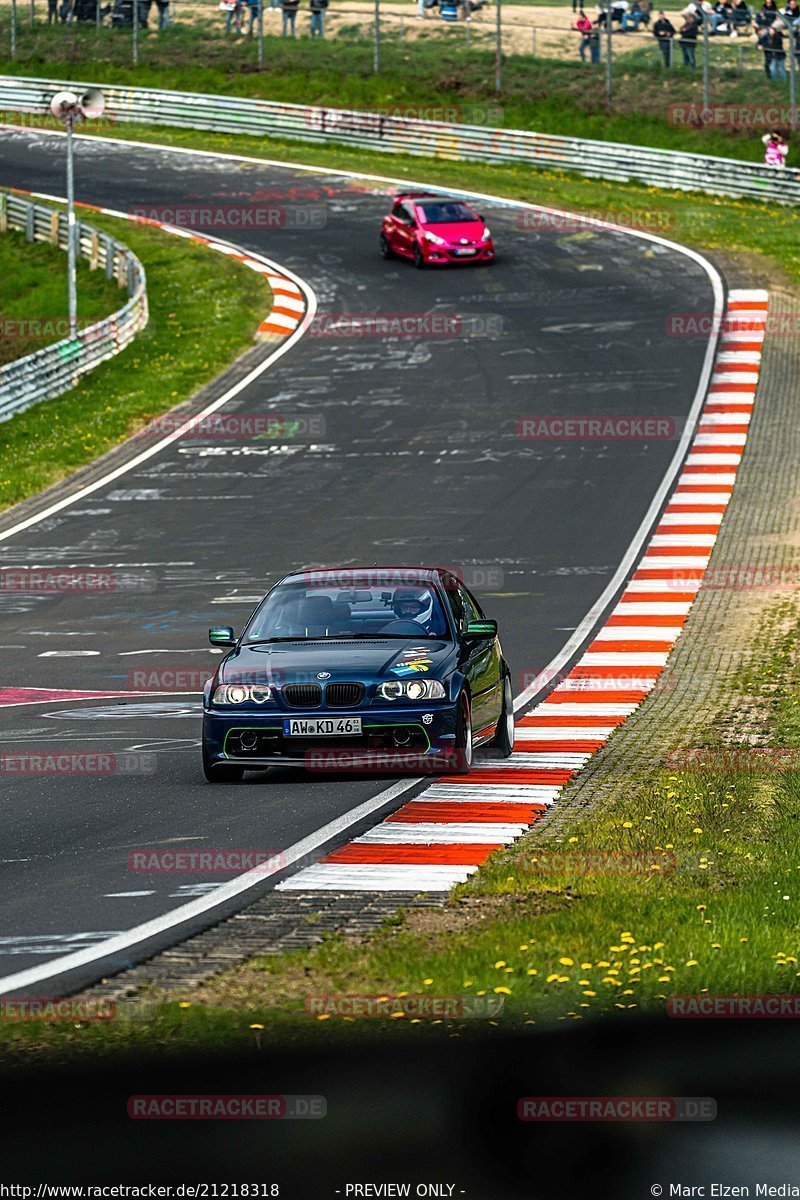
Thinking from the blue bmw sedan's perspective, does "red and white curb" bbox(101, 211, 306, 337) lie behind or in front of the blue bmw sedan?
behind

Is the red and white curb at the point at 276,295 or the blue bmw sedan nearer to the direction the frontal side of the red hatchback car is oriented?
the blue bmw sedan

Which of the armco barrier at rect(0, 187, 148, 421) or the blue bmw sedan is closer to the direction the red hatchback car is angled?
the blue bmw sedan

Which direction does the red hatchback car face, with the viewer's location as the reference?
facing the viewer and to the right of the viewer

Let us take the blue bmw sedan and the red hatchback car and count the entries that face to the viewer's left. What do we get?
0

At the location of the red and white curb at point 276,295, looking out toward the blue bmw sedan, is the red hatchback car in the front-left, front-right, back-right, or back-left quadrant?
back-left

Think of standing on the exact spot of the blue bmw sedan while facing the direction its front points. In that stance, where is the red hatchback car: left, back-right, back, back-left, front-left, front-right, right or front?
back

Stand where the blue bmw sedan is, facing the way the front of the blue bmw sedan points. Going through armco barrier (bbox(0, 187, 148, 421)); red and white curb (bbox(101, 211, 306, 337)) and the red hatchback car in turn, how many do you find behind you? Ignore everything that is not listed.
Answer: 3

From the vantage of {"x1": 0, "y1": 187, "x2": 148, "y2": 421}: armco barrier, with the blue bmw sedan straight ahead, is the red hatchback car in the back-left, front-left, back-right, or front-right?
back-left

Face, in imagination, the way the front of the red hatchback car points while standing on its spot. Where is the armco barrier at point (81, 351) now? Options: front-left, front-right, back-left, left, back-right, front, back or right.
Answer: right

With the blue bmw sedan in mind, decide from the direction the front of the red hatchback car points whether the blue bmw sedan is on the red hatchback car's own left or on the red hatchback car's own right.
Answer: on the red hatchback car's own right

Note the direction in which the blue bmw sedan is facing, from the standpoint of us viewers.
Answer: facing the viewer

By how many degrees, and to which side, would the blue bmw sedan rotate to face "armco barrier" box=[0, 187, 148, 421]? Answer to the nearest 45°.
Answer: approximately 180°
